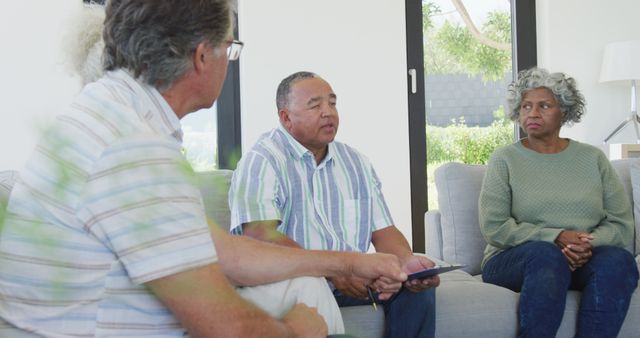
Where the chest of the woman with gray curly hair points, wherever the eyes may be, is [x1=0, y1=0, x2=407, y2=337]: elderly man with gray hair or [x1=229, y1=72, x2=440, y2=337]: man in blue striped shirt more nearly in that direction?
the elderly man with gray hair

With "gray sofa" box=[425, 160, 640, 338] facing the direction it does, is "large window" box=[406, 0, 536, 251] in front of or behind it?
behind

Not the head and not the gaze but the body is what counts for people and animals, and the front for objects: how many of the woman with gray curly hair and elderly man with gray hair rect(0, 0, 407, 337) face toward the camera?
1

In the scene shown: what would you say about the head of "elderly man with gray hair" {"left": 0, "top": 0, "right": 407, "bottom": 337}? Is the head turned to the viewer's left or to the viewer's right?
to the viewer's right

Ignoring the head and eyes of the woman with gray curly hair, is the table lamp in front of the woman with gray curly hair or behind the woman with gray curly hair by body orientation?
behind

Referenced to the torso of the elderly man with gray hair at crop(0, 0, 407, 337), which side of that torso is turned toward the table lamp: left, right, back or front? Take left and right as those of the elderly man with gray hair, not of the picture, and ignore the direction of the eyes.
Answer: front

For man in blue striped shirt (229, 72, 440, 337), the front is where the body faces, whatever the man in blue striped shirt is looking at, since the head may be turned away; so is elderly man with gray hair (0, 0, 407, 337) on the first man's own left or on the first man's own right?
on the first man's own right

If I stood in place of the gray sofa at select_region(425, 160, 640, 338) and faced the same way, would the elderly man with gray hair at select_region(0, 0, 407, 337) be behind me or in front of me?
in front

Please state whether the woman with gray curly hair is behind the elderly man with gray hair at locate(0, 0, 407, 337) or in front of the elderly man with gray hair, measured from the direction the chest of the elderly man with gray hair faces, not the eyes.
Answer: in front

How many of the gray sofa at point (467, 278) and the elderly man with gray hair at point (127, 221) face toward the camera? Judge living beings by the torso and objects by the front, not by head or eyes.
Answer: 1

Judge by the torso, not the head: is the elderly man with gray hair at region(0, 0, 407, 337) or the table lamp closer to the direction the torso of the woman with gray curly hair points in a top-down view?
the elderly man with gray hair

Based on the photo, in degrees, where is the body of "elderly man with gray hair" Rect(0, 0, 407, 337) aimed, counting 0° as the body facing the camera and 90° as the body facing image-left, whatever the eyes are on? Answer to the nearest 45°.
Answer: approximately 225°

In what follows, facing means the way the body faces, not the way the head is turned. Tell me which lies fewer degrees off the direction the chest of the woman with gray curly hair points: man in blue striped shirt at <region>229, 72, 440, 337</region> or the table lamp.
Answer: the man in blue striped shirt
